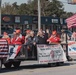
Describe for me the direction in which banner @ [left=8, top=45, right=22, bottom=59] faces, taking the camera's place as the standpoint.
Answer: facing the viewer

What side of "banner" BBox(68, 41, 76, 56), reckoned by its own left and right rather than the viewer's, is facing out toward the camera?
front

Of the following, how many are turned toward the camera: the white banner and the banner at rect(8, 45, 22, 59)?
2

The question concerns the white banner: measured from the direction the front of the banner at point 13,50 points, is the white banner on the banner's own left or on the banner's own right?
on the banner's own left

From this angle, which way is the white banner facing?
toward the camera
